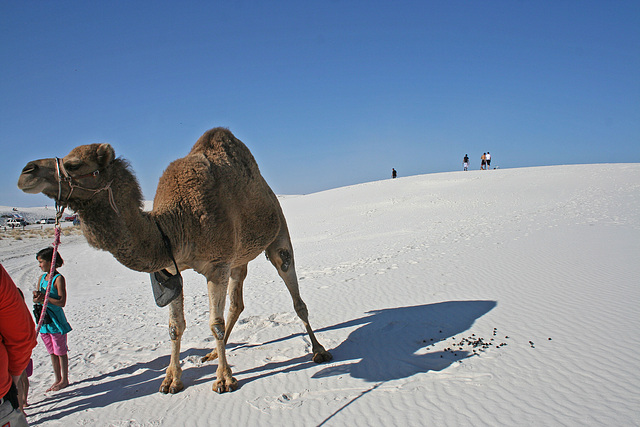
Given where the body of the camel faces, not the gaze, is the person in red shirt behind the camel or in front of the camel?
in front

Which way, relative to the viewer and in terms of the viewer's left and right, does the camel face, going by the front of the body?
facing the viewer and to the left of the viewer
